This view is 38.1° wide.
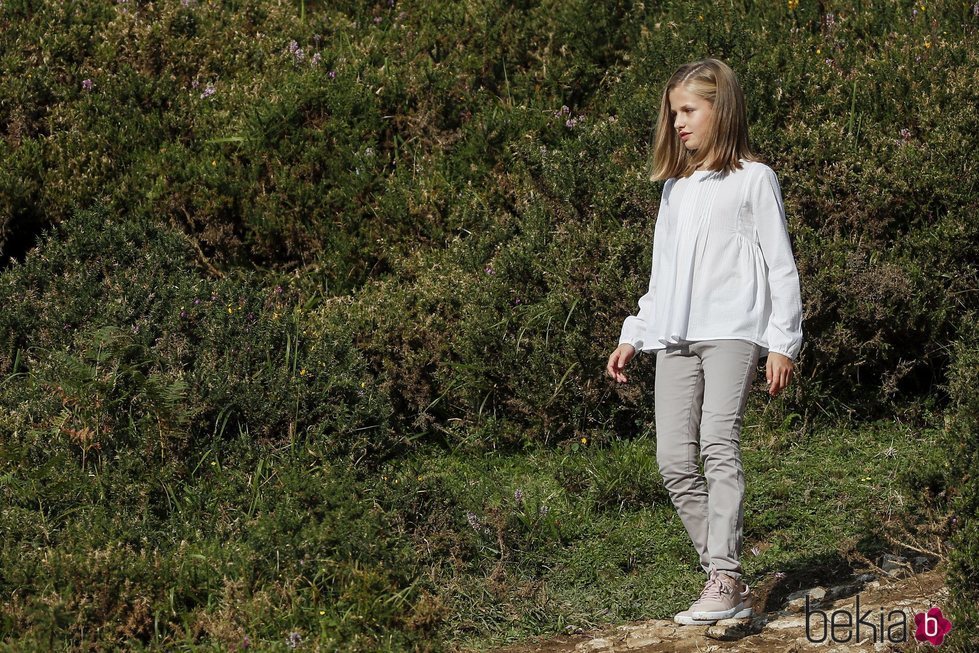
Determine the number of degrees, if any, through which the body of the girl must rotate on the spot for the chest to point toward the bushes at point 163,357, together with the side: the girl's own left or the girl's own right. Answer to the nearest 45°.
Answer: approximately 90° to the girl's own right

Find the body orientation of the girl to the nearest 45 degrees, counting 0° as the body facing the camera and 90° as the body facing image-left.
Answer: approximately 45°

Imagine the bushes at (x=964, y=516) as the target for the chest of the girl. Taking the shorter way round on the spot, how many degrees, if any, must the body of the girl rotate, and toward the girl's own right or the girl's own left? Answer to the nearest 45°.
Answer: approximately 135° to the girl's own left

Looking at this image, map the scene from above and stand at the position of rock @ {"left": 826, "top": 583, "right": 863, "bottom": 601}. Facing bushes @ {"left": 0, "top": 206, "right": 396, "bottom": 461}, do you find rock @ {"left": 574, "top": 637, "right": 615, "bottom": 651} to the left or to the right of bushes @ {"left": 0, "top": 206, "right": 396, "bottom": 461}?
left
